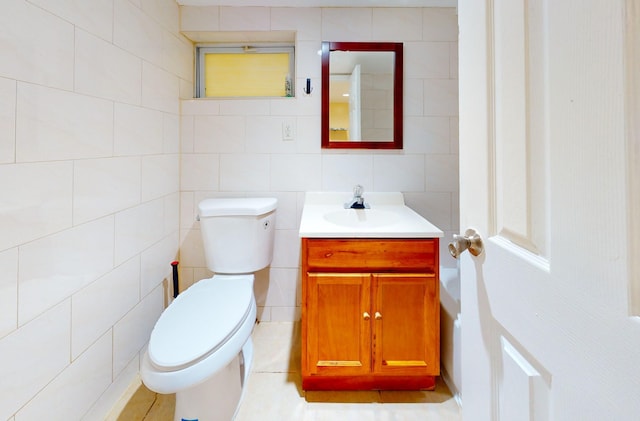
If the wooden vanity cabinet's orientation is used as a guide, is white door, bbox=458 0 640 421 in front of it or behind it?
in front

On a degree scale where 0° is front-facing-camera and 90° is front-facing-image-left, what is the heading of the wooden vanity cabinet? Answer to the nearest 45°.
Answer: approximately 0°

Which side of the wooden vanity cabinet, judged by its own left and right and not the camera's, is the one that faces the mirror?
back

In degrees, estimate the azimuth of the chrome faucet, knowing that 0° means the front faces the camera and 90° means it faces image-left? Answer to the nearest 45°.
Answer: approximately 0°

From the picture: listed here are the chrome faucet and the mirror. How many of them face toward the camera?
2

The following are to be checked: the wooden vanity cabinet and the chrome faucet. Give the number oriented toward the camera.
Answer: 2

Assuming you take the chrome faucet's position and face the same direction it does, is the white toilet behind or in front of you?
in front
